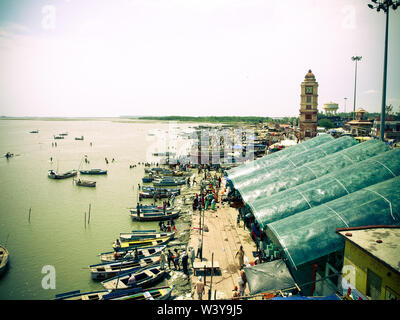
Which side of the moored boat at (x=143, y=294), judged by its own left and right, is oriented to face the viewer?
right

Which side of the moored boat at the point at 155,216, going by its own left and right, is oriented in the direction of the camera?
right

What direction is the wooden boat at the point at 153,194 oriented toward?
to the viewer's right

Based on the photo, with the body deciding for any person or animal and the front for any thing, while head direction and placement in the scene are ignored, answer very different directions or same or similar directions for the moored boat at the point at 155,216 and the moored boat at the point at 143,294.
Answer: same or similar directions

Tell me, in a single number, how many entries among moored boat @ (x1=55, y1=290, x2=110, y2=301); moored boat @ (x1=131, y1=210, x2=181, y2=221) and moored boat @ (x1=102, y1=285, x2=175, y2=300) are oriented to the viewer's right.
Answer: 3

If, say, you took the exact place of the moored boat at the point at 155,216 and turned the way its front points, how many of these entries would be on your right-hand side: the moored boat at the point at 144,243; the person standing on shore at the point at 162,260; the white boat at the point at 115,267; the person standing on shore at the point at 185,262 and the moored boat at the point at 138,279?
5
